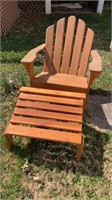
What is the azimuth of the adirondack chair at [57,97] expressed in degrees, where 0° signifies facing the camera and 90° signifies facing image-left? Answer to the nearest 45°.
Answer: approximately 0°
